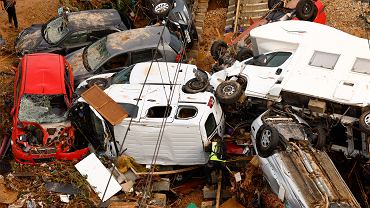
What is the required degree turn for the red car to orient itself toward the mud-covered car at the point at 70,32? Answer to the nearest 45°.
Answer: approximately 180°

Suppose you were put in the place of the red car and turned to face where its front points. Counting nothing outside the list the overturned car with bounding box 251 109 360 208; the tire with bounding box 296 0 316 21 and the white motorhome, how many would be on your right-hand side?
0

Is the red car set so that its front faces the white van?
no

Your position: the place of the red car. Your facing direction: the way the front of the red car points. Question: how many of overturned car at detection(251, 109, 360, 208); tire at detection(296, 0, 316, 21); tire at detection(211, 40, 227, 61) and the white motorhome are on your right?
0

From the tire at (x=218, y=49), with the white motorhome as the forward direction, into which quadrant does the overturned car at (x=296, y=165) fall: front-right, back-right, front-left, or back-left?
front-right

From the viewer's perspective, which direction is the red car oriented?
toward the camera

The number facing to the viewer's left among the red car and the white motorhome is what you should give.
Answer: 1

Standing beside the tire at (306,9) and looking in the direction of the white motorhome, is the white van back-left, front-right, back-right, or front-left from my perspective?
front-right

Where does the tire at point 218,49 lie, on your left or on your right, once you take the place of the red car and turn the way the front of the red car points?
on your left

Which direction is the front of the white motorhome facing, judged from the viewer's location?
facing to the left of the viewer

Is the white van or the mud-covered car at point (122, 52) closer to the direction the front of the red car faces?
the white van

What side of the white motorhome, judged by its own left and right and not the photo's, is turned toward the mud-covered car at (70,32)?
front

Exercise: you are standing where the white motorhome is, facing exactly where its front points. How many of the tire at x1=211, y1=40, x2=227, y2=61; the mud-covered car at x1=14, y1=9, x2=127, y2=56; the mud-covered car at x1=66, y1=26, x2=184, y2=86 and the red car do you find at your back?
0

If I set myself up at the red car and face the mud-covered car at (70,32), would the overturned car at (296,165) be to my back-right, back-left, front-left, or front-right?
back-right

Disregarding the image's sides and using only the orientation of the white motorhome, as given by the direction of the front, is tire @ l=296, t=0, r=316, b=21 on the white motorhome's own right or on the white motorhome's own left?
on the white motorhome's own right

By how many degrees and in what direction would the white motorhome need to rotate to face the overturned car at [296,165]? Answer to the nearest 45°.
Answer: approximately 90° to its left
